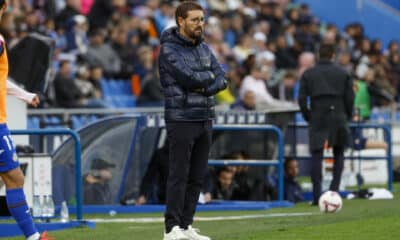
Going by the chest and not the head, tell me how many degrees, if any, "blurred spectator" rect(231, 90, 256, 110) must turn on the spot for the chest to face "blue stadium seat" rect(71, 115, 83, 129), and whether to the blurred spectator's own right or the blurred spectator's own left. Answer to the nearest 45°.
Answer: approximately 135° to the blurred spectator's own right

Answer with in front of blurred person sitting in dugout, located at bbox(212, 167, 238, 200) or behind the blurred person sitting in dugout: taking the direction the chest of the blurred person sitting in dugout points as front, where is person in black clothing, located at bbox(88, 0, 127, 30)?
behind

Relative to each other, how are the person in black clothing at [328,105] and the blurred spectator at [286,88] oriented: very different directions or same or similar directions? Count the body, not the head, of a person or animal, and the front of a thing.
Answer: very different directions

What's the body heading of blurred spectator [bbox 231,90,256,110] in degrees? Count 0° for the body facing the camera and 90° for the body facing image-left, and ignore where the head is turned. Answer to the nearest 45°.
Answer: approximately 315°

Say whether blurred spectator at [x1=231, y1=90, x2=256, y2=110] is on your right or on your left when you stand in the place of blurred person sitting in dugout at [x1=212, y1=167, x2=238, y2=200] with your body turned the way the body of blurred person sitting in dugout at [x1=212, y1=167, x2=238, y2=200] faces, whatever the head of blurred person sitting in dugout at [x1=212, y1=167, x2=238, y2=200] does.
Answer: on your left

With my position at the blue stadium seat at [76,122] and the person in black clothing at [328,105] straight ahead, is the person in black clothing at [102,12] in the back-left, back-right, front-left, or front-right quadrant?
back-left

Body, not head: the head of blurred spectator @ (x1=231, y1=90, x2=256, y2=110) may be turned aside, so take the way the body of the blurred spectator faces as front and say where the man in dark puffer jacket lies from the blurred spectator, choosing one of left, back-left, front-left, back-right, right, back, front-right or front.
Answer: front-right

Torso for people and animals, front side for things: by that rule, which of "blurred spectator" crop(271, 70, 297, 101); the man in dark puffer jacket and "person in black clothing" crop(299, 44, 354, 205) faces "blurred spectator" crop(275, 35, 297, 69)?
the person in black clothing

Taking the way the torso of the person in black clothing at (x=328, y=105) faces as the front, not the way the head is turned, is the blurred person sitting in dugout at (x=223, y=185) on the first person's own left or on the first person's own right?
on the first person's own left

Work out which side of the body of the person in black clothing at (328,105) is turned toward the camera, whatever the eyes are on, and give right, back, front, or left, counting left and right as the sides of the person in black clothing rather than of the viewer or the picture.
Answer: back
